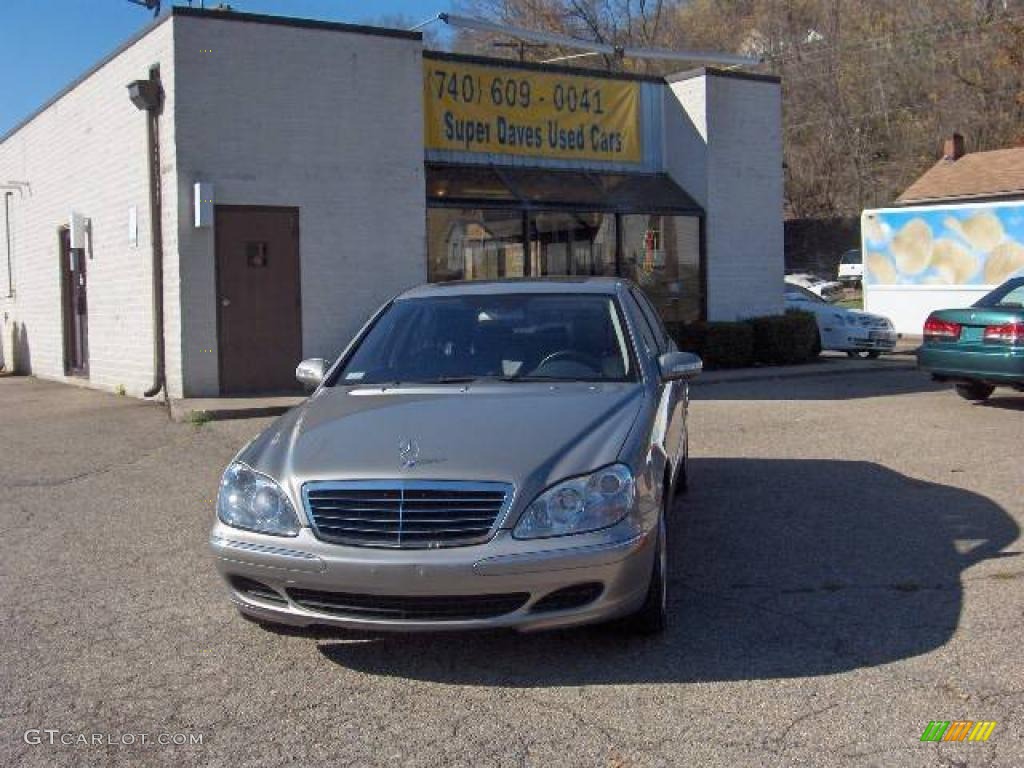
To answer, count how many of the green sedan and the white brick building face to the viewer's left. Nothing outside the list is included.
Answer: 0

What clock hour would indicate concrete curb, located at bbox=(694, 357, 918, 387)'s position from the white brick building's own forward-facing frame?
The concrete curb is roughly at 10 o'clock from the white brick building.

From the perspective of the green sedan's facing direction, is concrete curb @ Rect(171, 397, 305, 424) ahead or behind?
behind

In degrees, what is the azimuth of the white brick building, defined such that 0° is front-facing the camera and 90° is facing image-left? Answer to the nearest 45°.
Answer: approximately 315°

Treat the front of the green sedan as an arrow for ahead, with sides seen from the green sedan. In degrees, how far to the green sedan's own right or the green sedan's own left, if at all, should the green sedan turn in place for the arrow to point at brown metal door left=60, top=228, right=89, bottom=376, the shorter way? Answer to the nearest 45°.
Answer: approximately 135° to the green sedan's own left

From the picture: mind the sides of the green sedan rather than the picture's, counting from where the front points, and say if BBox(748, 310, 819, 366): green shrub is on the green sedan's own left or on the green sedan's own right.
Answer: on the green sedan's own left

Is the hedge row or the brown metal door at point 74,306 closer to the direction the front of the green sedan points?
the hedge row

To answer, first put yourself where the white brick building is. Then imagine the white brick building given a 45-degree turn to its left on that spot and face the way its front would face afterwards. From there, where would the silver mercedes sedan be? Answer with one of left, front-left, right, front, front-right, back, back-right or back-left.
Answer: right

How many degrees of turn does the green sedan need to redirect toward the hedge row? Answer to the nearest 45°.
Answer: approximately 90° to its left

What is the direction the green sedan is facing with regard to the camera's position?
facing away from the viewer and to the right of the viewer
